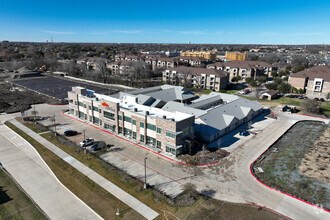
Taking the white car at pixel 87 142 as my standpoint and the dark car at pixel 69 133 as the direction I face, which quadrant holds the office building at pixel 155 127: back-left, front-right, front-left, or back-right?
back-right

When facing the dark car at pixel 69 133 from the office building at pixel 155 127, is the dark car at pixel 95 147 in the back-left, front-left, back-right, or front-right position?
front-left

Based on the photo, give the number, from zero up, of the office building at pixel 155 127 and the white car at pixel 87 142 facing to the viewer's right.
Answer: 0

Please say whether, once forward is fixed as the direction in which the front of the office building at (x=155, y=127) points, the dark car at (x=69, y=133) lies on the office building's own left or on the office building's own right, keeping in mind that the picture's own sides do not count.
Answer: on the office building's own right

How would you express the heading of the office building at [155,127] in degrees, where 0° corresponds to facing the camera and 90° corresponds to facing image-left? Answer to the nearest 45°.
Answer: approximately 45°

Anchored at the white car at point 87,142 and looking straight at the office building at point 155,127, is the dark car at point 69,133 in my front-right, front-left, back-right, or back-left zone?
back-left

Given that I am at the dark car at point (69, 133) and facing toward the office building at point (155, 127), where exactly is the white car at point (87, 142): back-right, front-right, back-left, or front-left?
front-right
